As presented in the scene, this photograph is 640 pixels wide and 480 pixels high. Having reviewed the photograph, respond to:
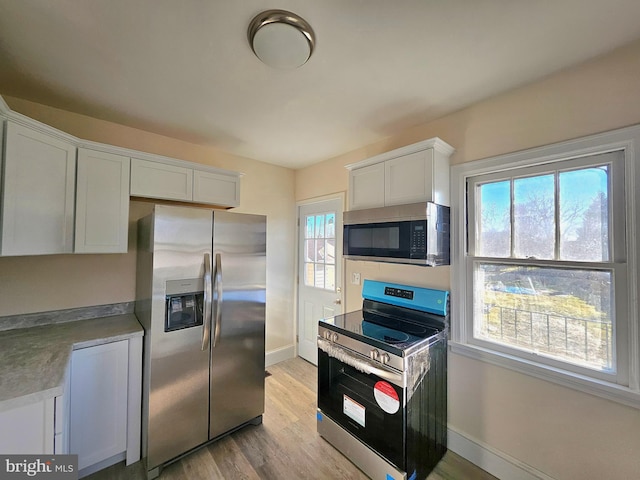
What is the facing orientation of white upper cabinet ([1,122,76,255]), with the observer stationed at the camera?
facing the viewer and to the right of the viewer

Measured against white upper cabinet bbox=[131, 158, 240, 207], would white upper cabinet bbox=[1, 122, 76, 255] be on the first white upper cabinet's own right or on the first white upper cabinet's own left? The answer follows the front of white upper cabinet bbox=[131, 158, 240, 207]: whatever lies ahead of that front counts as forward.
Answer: on the first white upper cabinet's own right

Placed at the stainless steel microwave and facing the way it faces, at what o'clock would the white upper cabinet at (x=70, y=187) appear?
The white upper cabinet is roughly at 1 o'clock from the stainless steel microwave.

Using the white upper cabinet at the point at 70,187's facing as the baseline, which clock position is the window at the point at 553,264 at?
The window is roughly at 12 o'clock from the white upper cabinet.

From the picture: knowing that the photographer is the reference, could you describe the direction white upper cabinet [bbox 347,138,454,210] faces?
facing the viewer and to the left of the viewer

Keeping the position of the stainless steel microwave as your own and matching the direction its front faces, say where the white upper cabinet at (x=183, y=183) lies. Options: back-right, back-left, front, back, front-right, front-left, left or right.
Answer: front-right
